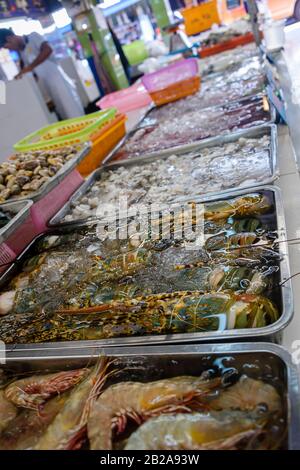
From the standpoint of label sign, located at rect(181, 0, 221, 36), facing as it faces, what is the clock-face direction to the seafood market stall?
The seafood market stall is roughly at 12 o'clock from the label sign.

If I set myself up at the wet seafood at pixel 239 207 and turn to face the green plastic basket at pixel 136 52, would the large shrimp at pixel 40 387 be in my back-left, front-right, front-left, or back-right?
back-left

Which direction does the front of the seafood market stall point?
to the viewer's right

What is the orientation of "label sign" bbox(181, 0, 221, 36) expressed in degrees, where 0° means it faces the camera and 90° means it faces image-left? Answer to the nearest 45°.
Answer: approximately 0°

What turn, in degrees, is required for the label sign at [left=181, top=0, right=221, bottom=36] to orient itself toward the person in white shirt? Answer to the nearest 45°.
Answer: approximately 45° to its right
